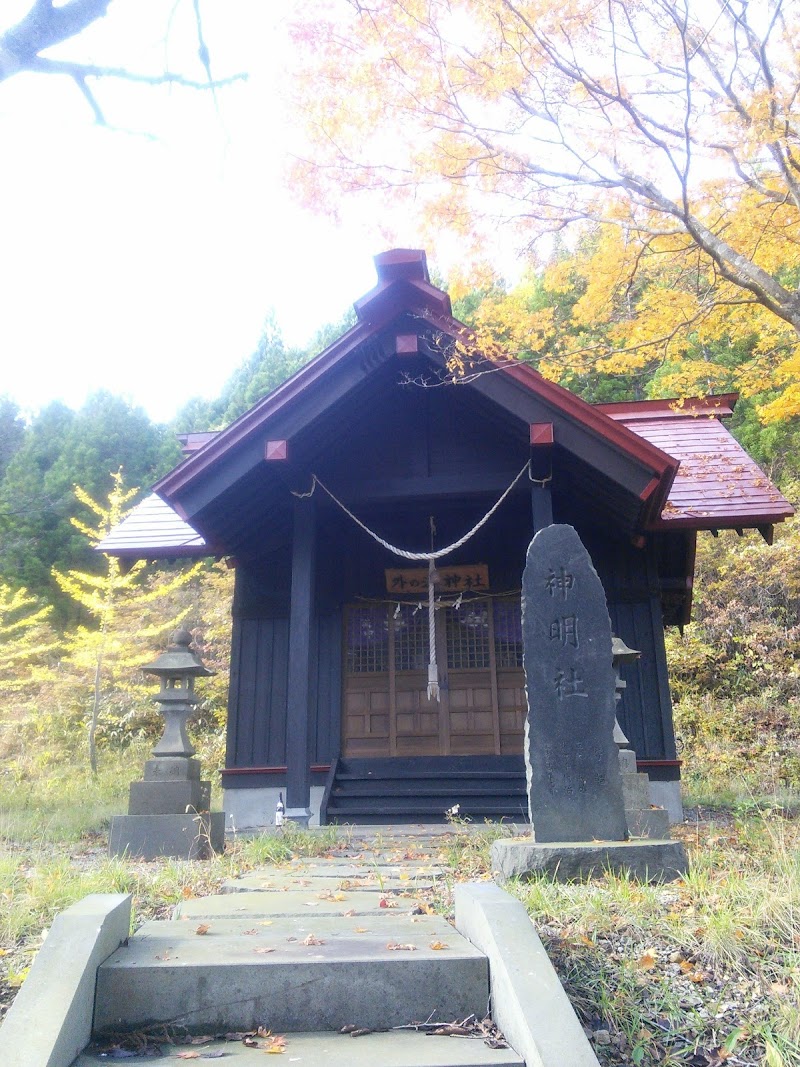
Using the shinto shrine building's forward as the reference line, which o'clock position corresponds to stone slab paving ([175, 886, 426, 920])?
The stone slab paving is roughly at 12 o'clock from the shinto shrine building.

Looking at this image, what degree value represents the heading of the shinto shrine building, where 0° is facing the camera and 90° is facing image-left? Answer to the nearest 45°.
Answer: approximately 0°

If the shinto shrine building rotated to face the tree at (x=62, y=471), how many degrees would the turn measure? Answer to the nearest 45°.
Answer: approximately 135° to its right

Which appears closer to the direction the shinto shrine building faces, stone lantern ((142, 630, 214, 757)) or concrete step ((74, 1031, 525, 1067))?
the concrete step

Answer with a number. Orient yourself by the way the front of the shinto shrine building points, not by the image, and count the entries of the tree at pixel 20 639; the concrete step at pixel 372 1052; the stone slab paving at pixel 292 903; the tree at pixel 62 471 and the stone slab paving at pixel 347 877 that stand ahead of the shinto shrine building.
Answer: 3

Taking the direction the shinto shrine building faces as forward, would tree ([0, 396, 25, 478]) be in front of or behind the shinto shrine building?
behind

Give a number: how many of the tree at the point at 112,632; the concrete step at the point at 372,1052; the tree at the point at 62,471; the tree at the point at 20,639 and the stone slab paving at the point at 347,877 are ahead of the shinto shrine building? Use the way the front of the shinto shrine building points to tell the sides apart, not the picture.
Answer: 2

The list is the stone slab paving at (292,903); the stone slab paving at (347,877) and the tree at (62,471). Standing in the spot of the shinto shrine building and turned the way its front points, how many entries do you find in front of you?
2

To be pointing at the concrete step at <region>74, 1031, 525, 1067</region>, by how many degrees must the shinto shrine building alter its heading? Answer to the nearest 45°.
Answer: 0° — it already faces it

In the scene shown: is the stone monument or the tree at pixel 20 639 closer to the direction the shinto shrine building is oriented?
the stone monument

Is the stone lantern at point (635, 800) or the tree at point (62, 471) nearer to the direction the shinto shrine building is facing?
the stone lantern
